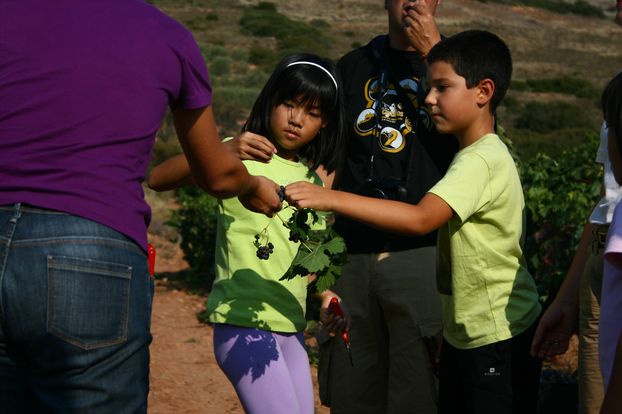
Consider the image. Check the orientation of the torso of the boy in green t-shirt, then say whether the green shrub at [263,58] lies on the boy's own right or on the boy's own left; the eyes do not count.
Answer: on the boy's own right

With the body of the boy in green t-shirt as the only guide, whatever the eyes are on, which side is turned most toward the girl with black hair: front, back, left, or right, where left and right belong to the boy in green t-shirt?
front

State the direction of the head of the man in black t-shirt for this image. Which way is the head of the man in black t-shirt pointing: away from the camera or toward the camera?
toward the camera

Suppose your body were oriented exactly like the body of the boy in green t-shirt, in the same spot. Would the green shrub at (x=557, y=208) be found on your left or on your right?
on your right

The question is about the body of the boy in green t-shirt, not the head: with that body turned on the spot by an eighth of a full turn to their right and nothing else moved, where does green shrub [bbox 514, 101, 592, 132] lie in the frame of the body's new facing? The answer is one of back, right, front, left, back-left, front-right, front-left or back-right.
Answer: front-right

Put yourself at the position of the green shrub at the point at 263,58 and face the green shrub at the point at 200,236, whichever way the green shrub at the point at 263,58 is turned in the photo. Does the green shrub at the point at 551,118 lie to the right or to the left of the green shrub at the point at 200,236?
left

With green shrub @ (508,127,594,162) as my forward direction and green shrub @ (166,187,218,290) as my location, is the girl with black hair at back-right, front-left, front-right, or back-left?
back-right

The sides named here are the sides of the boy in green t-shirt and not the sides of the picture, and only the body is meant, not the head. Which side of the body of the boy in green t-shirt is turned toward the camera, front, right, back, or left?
left

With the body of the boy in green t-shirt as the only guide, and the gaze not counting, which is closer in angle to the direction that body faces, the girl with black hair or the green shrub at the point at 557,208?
the girl with black hair

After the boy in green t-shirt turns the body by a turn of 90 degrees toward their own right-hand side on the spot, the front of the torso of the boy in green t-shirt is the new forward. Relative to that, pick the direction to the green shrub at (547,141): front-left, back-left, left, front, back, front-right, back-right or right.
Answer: front

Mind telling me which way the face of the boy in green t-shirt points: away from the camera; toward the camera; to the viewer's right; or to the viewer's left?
to the viewer's left

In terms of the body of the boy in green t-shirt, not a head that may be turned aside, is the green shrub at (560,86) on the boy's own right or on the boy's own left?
on the boy's own right

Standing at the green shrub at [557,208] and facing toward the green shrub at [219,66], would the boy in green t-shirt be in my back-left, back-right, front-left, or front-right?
back-left

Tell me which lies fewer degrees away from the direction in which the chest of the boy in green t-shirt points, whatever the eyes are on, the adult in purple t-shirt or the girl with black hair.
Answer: the girl with black hair
